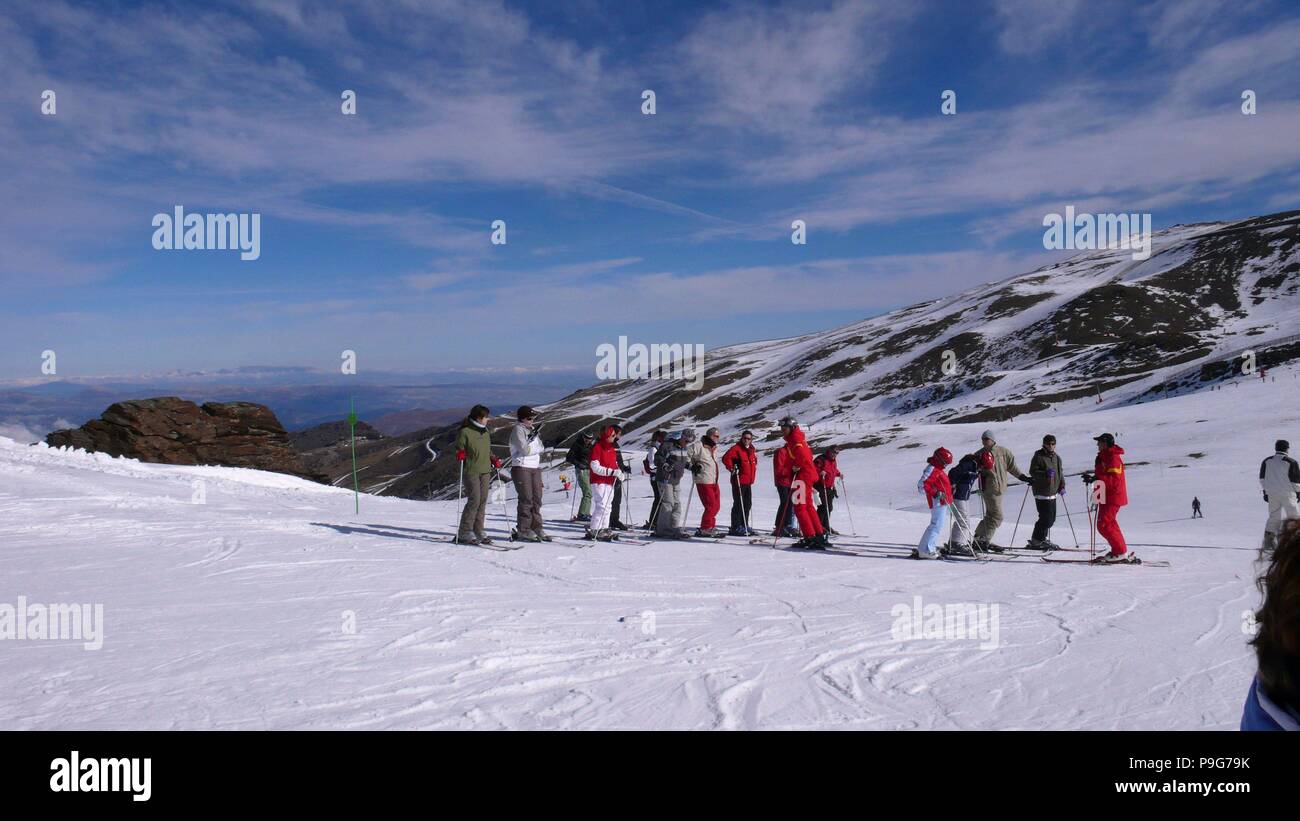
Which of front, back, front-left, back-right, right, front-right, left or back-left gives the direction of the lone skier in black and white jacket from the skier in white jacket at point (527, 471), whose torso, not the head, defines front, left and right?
front-left

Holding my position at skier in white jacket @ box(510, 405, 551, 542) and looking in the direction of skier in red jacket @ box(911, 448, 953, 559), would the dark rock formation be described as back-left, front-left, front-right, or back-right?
back-left

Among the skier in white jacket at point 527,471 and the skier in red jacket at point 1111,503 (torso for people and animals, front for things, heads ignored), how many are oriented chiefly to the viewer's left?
1

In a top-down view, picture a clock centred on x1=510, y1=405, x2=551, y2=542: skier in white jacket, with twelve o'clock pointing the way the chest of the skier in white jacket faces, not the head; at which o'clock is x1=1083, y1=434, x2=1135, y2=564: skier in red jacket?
The skier in red jacket is roughly at 11 o'clock from the skier in white jacket.

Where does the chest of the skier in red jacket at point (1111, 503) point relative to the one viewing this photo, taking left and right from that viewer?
facing to the left of the viewer

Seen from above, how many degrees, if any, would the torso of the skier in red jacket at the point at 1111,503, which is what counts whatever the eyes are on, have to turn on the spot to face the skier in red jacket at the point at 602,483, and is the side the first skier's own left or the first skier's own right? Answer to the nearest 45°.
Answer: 0° — they already face them

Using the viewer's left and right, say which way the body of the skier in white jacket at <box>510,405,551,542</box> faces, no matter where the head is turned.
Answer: facing the viewer and to the right of the viewer

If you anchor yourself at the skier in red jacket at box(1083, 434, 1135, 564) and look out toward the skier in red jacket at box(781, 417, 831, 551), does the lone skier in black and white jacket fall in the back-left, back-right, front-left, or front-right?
back-right

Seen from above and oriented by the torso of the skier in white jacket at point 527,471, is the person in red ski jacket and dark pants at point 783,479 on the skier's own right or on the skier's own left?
on the skier's own left

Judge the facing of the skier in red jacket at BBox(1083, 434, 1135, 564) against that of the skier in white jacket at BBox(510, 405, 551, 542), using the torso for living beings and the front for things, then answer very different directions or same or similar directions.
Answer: very different directions
